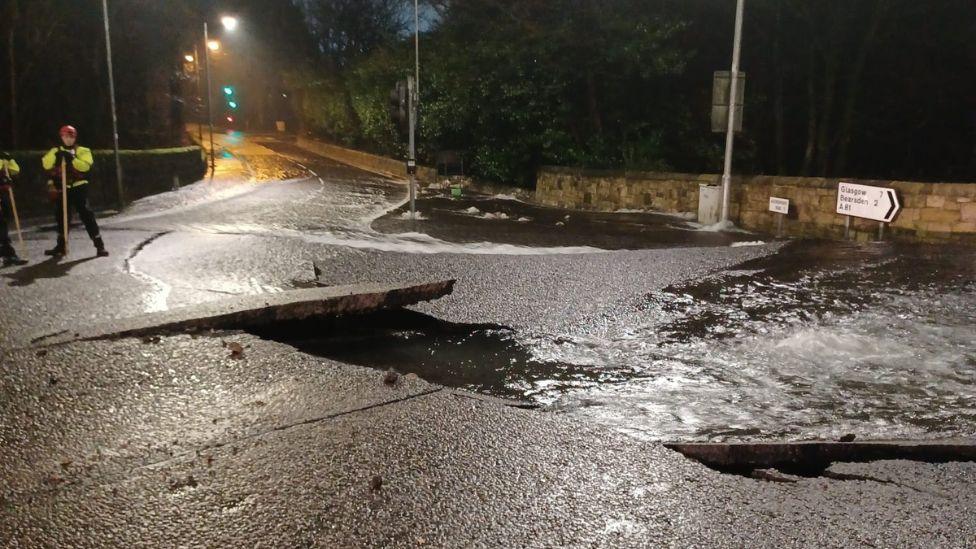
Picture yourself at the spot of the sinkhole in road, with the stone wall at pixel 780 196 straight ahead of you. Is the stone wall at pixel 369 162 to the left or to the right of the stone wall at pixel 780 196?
left

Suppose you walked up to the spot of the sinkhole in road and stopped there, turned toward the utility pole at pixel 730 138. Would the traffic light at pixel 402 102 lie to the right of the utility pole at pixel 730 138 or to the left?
left

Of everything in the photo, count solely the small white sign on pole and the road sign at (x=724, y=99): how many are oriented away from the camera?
1

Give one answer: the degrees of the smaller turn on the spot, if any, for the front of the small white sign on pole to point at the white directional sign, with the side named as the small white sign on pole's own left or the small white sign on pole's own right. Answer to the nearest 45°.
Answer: approximately 45° to the small white sign on pole's own left

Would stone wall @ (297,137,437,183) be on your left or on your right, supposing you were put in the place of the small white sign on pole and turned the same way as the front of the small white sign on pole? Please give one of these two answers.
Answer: on your right

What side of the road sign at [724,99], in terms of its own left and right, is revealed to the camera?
back

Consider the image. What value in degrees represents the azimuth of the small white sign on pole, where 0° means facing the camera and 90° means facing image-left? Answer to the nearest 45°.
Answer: approximately 0°

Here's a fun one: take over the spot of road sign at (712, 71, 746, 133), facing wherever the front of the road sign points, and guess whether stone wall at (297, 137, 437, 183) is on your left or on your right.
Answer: on your left

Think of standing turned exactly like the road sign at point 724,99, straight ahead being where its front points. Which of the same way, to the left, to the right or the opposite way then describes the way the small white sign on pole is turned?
the opposite way

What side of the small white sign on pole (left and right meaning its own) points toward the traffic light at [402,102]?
right
